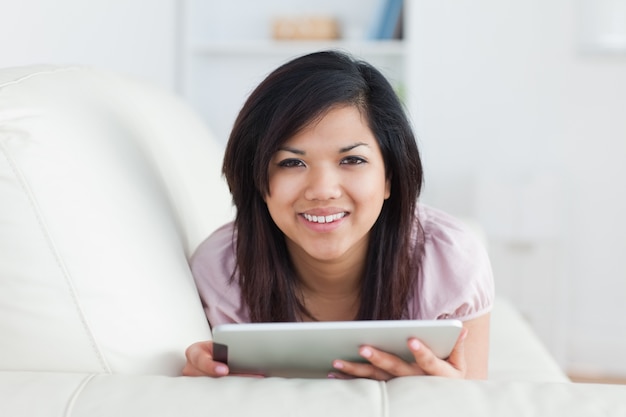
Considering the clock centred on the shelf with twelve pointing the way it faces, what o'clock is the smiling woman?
The smiling woman is roughly at 12 o'clock from the shelf.

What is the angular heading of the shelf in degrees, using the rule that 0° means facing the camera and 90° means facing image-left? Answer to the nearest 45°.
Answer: approximately 0°
